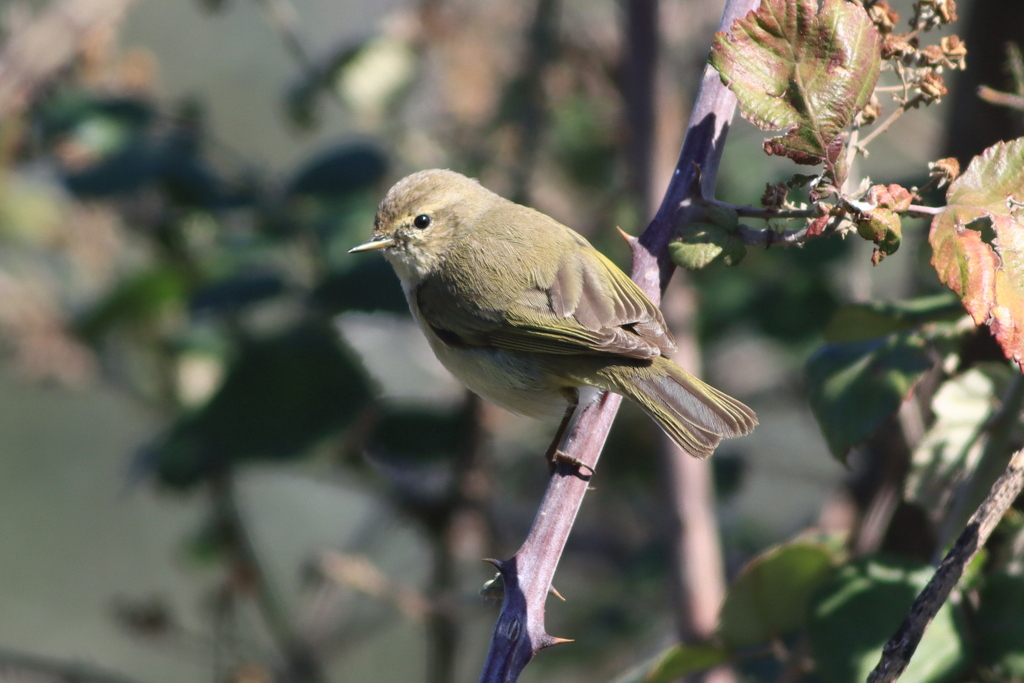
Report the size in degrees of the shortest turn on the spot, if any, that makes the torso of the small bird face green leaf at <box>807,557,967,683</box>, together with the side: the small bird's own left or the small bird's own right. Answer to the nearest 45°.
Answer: approximately 135° to the small bird's own left

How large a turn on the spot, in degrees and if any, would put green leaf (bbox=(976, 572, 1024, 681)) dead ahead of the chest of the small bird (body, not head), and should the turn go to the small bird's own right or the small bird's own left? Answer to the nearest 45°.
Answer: approximately 135° to the small bird's own left

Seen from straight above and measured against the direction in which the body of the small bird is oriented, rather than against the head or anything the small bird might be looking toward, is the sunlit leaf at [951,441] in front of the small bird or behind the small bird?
behind

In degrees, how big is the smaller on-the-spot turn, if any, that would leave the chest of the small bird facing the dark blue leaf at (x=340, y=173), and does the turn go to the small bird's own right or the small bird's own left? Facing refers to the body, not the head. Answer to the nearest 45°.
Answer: approximately 45° to the small bird's own right

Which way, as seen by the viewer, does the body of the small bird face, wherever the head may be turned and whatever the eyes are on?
to the viewer's left

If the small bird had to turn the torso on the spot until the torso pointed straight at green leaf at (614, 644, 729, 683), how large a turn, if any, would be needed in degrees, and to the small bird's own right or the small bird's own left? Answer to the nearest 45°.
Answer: approximately 135° to the small bird's own left

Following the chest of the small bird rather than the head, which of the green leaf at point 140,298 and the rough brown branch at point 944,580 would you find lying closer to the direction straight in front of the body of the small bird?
the green leaf
